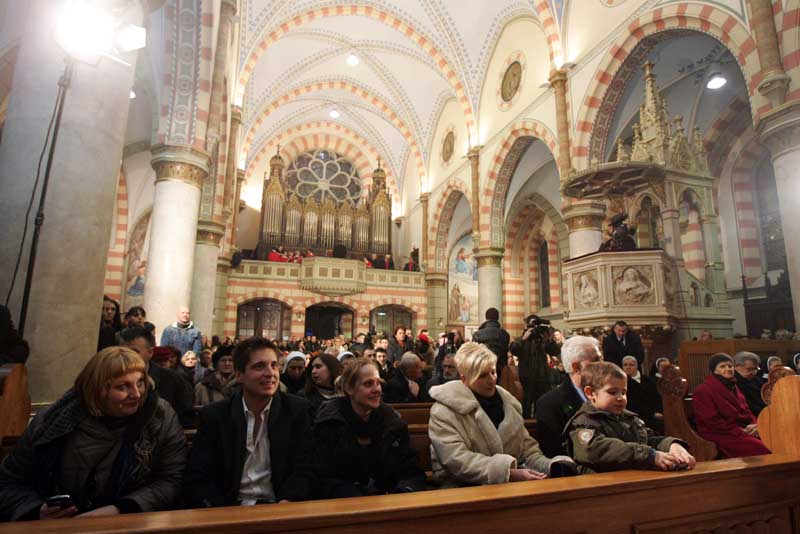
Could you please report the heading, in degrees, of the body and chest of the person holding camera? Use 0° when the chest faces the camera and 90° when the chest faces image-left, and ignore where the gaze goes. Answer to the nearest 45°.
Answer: approximately 0°

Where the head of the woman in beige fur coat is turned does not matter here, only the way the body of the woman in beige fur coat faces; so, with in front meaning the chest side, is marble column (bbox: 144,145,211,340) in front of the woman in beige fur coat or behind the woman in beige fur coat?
behind

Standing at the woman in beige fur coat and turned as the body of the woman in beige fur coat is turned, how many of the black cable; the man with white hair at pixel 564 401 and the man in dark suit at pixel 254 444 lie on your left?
1

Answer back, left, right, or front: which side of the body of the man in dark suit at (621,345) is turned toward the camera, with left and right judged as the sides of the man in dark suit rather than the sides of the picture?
front

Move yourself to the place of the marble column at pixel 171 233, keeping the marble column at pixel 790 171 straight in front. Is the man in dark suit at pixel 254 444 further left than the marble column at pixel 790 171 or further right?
right

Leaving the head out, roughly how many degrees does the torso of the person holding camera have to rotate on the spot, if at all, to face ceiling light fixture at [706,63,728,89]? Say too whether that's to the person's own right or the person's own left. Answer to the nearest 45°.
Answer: approximately 135° to the person's own left

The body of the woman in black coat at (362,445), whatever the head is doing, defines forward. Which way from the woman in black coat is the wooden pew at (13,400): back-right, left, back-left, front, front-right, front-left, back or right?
back-right

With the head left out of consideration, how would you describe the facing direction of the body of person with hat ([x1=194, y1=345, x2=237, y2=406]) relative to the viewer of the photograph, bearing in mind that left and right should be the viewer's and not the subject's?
facing the viewer and to the right of the viewer

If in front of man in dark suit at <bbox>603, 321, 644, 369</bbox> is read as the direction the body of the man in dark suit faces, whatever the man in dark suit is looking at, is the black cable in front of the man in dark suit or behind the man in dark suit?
in front

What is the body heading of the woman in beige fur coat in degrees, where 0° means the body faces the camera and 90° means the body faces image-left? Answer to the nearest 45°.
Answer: approximately 315°

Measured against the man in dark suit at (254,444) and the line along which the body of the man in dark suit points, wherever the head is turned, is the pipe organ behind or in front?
behind

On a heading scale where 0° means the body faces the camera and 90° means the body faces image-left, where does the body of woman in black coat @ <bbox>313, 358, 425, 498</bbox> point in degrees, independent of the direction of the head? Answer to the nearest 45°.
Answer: approximately 315°
